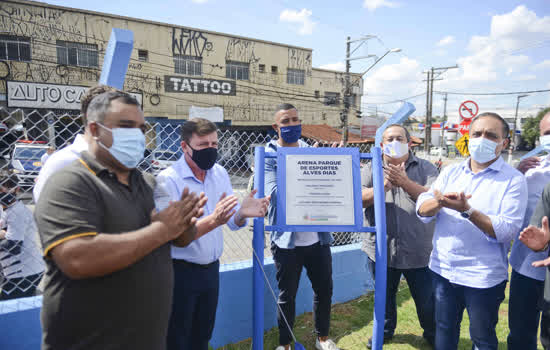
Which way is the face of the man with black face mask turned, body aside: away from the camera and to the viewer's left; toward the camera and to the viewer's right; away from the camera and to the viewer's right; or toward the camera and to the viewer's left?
toward the camera and to the viewer's right

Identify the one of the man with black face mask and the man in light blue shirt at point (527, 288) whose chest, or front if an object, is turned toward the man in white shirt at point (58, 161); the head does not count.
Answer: the man in light blue shirt at point (527, 288)

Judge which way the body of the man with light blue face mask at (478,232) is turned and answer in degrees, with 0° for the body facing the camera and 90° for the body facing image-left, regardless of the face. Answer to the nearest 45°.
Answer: approximately 45°

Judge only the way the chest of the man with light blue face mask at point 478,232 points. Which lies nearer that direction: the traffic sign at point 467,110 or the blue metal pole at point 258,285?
the blue metal pole

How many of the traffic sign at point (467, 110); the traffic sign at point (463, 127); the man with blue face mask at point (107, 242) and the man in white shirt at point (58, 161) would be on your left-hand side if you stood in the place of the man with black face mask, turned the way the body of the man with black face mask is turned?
2

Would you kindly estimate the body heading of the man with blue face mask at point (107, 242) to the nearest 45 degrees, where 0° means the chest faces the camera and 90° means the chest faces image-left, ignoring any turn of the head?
approximately 315°
